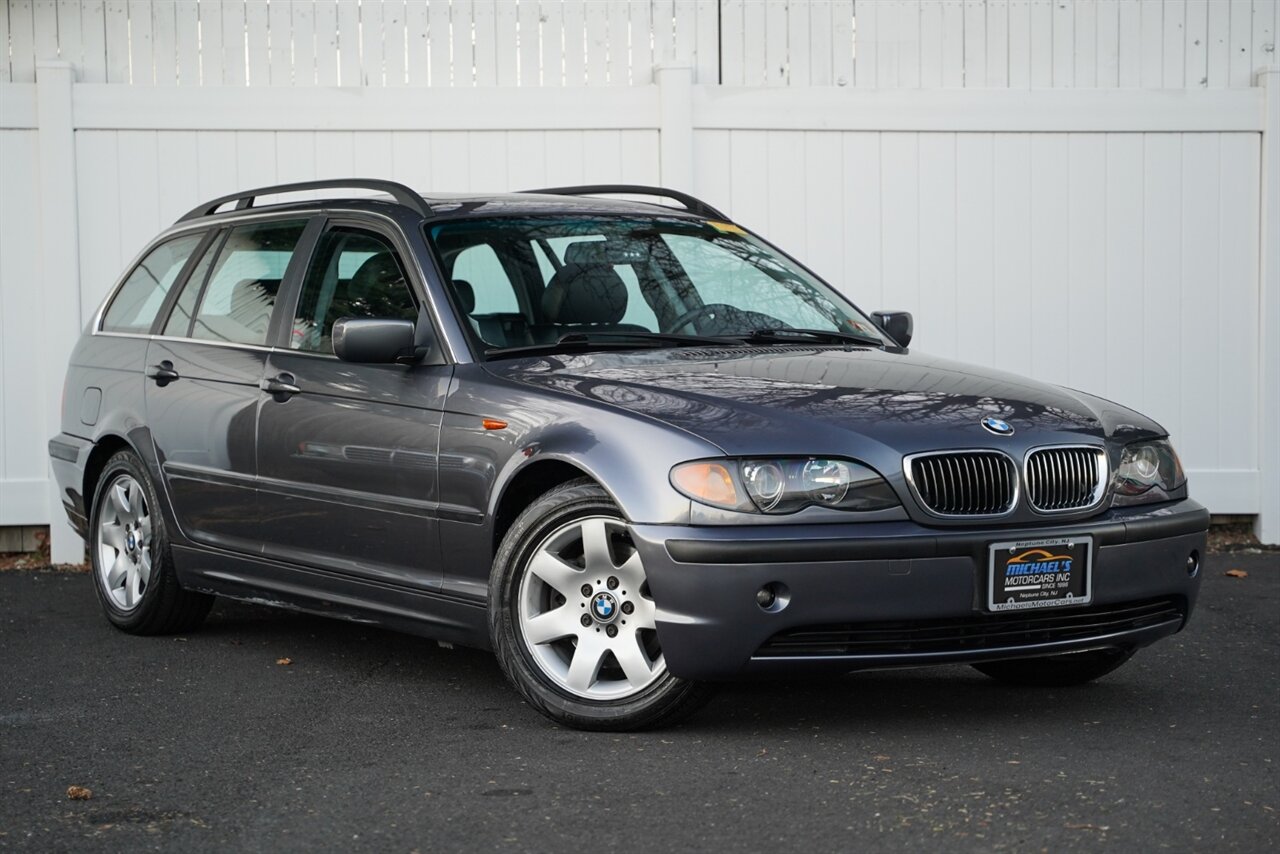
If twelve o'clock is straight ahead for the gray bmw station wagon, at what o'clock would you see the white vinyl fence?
The white vinyl fence is roughly at 8 o'clock from the gray bmw station wagon.
